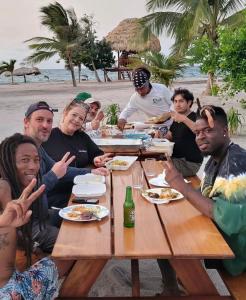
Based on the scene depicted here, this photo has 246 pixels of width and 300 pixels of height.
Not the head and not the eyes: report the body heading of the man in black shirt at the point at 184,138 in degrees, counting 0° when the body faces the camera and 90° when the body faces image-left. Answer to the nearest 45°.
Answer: approximately 45°

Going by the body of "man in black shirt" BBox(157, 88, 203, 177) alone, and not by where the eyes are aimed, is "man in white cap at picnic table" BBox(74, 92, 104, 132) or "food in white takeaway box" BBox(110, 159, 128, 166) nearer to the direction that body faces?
the food in white takeaway box

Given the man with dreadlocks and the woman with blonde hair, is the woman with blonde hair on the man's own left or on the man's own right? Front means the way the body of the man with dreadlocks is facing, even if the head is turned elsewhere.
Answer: on the man's own left

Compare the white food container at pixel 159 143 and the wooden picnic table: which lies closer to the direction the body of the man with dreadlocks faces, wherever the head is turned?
the wooden picnic table

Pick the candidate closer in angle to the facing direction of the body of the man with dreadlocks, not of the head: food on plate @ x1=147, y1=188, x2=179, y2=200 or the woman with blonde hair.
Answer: the food on plate

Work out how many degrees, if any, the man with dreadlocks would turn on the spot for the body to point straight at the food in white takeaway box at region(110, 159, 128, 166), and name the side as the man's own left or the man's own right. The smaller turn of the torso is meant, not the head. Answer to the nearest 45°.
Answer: approximately 90° to the man's own left

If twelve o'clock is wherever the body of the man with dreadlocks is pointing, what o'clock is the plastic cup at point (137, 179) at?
The plastic cup is roughly at 9 o'clock from the man with dreadlocks.

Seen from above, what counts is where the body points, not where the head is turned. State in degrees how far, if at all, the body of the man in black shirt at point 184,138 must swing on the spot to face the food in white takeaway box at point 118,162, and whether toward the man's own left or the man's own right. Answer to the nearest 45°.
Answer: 0° — they already face it
